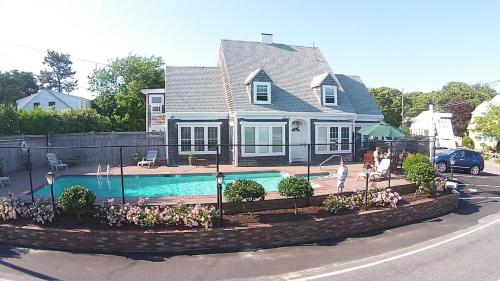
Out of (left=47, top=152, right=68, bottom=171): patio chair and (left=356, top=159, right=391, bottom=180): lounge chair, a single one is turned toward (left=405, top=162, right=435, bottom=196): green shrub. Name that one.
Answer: the patio chair

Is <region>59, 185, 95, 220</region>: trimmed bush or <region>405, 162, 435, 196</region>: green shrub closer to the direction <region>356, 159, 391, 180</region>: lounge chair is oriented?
the trimmed bush

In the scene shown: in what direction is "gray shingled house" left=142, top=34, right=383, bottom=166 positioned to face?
toward the camera

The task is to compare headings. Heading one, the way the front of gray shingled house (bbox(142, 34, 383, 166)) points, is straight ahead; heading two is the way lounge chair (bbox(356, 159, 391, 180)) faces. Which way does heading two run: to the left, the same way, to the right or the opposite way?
to the right

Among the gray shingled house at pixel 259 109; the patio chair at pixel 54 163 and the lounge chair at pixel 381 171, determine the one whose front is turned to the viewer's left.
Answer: the lounge chair

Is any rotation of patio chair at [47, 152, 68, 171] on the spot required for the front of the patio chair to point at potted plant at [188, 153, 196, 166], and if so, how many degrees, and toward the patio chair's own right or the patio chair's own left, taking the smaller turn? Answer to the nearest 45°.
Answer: approximately 45° to the patio chair's own left

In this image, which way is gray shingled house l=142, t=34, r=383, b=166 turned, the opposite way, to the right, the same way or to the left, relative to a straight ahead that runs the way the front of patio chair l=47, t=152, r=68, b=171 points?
to the right

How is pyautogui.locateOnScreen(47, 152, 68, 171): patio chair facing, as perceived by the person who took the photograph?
facing the viewer and to the right of the viewer

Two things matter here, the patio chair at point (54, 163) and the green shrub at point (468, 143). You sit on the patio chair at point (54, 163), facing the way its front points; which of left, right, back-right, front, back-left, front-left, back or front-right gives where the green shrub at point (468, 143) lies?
front-left

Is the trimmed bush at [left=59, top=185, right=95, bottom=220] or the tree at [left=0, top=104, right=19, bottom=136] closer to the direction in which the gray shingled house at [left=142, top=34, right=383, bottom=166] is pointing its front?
the trimmed bush

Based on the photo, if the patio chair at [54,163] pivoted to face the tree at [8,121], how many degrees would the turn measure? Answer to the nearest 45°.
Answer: approximately 180°

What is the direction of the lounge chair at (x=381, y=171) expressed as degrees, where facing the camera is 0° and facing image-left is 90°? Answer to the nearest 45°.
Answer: approximately 90°

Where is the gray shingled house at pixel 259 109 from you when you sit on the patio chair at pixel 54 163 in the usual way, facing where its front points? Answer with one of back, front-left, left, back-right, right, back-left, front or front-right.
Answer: front-left

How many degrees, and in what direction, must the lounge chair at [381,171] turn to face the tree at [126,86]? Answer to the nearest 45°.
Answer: approximately 45° to its right

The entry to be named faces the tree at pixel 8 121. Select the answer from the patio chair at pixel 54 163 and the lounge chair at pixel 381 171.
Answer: the lounge chair

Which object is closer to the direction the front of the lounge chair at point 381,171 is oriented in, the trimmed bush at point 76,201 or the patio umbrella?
the trimmed bush

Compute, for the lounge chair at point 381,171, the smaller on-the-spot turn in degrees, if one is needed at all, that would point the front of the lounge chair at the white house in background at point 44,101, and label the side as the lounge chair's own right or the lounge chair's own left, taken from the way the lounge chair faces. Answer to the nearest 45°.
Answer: approximately 45° to the lounge chair's own right

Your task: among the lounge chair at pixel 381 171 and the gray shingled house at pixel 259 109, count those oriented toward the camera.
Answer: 1
